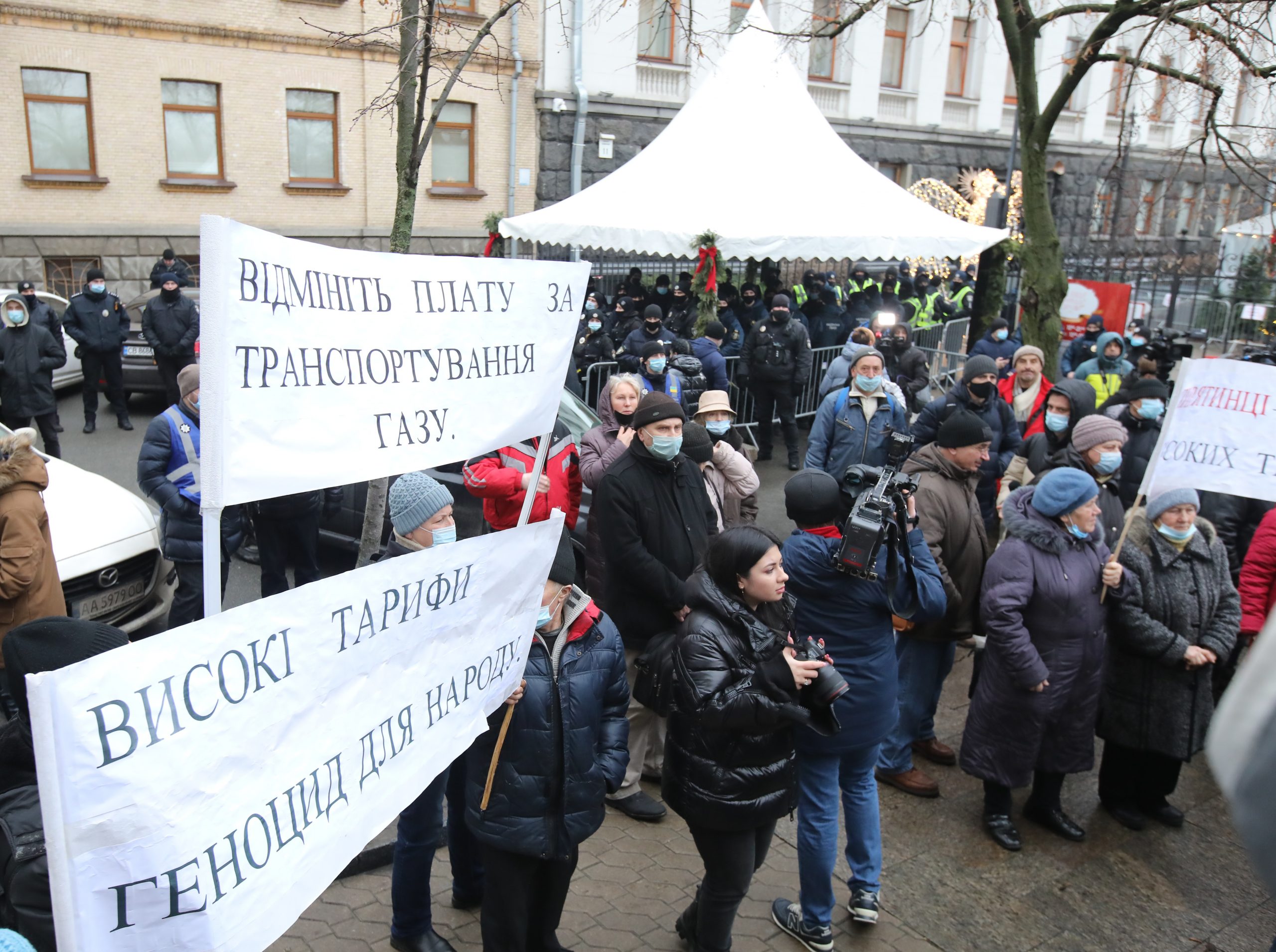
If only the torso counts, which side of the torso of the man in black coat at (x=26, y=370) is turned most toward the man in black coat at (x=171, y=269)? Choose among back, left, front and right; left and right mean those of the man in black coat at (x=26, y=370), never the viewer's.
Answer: back

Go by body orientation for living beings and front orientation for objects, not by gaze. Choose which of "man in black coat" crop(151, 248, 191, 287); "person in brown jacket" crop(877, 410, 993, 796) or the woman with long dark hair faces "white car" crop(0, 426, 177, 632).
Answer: the man in black coat

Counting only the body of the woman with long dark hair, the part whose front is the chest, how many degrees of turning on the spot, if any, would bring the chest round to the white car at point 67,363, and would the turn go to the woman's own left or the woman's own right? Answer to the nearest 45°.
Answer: approximately 135° to the woman's own left

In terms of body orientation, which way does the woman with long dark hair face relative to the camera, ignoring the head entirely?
to the viewer's right

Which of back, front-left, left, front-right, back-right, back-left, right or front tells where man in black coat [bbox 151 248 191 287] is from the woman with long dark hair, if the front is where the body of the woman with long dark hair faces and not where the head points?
back-left

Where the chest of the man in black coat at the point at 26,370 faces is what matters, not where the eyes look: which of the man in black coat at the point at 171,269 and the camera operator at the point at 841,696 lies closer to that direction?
the camera operator

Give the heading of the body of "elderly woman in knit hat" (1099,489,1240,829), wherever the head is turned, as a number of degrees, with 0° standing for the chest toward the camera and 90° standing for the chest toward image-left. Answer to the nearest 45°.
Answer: approximately 315°
